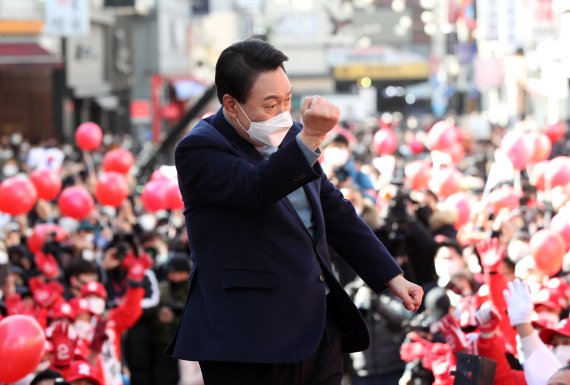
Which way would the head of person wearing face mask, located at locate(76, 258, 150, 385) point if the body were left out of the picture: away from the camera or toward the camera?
toward the camera

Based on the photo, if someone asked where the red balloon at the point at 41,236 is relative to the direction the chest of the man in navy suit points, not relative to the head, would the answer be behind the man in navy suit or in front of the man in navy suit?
behind

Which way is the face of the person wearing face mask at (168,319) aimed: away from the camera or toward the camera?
toward the camera

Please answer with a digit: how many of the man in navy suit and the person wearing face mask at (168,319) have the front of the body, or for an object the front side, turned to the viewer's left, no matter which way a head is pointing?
0

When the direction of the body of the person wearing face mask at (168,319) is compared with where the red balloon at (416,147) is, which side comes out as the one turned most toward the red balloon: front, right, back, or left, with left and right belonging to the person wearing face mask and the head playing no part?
back

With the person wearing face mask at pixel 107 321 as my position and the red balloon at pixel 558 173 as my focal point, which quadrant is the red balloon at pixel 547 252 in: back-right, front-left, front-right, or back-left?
front-right

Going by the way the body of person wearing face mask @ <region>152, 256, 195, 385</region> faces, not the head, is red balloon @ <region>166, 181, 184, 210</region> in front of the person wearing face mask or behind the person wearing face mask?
behind

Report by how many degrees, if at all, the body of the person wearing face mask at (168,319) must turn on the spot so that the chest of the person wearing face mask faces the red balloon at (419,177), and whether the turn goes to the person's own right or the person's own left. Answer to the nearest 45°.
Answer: approximately 135° to the person's own left

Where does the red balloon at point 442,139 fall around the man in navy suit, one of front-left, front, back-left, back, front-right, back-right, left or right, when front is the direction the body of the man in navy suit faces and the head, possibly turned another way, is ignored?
back-left

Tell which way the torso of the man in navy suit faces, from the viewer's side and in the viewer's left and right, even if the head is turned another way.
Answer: facing the viewer and to the right of the viewer

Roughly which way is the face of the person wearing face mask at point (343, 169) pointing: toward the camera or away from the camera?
toward the camera

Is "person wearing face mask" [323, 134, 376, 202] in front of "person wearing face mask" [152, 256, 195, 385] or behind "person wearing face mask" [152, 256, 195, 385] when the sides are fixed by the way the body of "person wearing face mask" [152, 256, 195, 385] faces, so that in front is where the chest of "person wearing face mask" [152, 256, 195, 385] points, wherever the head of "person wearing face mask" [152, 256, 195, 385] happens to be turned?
behind

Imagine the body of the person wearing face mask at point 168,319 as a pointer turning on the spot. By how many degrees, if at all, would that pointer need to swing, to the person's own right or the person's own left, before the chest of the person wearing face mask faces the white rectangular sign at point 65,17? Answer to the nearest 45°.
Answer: approximately 180°

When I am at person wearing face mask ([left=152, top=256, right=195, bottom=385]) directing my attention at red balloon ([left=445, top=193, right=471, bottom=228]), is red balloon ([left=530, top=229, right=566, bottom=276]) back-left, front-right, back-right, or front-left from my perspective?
front-right

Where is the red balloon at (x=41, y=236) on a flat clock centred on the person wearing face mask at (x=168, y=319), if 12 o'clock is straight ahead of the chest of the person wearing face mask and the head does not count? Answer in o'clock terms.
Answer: The red balloon is roughly at 5 o'clock from the person wearing face mask.

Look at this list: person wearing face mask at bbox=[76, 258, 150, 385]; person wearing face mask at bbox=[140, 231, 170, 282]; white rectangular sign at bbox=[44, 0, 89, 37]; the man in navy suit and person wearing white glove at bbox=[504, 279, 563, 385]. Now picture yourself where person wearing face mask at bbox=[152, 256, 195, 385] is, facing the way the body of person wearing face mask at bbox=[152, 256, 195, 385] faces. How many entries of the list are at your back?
2

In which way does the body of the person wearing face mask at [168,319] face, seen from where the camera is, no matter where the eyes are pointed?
toward the camera

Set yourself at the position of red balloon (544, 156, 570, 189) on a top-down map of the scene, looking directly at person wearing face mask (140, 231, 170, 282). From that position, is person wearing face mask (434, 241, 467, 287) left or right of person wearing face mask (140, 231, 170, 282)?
left
